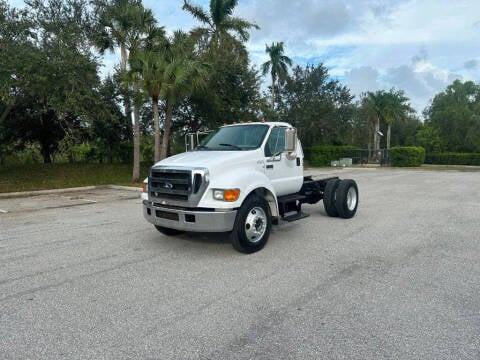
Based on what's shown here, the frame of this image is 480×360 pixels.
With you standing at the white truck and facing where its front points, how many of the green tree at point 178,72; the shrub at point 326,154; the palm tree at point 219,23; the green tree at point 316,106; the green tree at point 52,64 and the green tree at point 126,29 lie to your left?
0

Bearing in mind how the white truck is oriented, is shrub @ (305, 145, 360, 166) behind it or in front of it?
behind

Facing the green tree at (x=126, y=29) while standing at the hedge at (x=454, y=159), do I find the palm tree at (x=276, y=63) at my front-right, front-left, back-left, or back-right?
front-right

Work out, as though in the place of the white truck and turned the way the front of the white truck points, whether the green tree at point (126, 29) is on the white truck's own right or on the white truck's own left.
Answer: on the white truck's own right

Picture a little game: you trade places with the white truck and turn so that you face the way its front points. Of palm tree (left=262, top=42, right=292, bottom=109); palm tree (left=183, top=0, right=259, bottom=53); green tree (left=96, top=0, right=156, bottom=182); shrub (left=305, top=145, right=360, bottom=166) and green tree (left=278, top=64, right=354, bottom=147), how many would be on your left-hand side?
0

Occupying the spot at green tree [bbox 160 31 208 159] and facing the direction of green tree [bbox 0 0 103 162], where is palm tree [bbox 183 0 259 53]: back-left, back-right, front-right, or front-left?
back-right

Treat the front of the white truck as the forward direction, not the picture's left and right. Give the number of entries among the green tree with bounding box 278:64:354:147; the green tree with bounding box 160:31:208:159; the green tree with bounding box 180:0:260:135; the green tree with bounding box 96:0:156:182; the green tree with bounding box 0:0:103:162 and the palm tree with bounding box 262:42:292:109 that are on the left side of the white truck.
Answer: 0

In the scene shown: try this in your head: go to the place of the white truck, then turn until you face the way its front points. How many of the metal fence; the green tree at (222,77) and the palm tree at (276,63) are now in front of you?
0

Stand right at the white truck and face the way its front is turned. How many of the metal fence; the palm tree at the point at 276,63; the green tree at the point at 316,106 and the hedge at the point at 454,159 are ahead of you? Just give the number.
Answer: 0

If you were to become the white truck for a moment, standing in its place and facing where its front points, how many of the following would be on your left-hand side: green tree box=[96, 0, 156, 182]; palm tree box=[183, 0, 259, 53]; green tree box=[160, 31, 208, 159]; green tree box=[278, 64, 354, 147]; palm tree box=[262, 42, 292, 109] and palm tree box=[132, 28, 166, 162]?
0

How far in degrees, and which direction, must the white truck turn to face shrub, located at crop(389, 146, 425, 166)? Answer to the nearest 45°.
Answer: approximately 180°

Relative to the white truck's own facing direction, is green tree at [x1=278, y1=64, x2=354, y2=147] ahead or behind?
behind

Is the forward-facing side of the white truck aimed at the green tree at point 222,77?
no

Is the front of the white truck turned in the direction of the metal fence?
no

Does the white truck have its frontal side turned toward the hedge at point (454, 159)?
no

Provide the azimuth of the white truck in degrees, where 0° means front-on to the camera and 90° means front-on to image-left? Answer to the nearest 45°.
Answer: approximately 45°

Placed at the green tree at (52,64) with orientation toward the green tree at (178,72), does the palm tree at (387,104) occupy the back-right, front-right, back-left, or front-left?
front-left

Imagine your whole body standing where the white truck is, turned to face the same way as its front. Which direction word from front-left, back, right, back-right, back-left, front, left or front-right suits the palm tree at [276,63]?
back-right

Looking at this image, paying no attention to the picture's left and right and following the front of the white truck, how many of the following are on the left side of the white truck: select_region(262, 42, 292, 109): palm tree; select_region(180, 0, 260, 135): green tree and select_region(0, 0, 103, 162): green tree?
0
